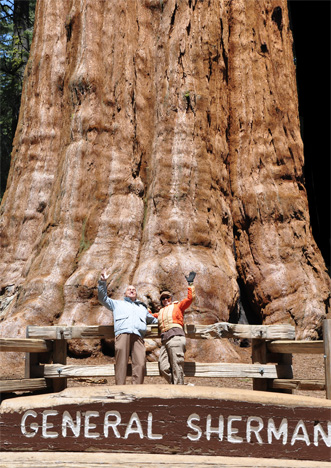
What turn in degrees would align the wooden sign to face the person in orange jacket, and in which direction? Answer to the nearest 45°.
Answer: approximately 180°

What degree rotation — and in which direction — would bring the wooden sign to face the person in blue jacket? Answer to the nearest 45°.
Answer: approximately 180°

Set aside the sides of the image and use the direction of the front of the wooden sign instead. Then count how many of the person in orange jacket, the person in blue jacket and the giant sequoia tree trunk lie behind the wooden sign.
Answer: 3

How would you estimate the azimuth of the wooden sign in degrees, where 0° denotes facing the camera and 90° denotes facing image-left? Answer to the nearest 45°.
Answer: approximately 0°

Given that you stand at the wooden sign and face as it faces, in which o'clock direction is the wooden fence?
The wooden fence is roughly at 6 o'clock from the wooden sign.

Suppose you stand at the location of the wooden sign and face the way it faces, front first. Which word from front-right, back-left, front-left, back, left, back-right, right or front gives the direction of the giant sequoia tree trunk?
back
